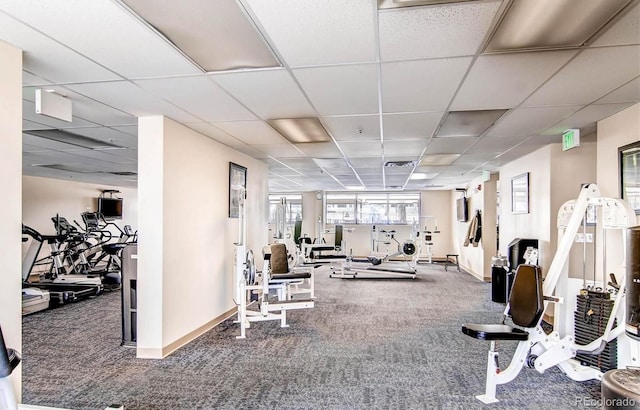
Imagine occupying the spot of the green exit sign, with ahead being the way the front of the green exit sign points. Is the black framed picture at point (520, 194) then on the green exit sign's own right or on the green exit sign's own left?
on the green exit sign's own right

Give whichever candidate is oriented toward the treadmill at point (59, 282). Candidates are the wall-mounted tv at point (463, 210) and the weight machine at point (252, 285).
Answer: the wall-mounted tv

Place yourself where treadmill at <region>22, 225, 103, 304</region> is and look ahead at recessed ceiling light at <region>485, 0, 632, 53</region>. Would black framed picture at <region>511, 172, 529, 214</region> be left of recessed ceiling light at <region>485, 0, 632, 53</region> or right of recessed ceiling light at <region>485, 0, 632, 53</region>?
left

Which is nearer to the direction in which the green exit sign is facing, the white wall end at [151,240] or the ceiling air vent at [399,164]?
the white wall end

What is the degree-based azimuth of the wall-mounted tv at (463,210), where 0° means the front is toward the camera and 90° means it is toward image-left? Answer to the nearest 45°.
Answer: approximately 45°

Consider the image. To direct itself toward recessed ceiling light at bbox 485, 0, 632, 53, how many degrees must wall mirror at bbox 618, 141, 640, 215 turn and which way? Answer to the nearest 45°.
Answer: approximately 45° to its left

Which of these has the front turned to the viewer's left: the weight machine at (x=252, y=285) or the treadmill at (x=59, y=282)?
the treadmill

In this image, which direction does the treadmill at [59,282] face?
to the viewer's left

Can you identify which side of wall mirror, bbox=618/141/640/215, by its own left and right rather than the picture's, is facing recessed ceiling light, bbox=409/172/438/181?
right
